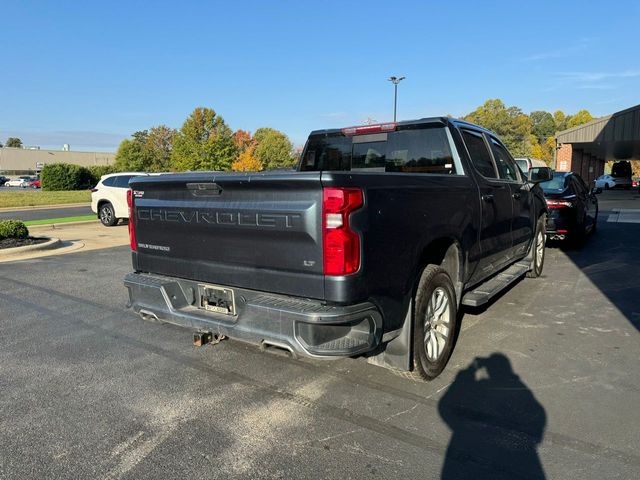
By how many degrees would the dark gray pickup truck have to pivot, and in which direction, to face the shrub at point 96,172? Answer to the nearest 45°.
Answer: approximately 90° to its left

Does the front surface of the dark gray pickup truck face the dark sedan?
yes

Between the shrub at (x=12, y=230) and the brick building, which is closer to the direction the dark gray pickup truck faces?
the brick building

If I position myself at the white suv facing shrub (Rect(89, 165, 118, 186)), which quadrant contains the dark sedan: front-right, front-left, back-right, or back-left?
back-right

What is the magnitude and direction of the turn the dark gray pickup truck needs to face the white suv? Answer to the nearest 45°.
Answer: approximately 90° to its left

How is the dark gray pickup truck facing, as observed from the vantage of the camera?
facing away from the viewer and to the right of the viewer

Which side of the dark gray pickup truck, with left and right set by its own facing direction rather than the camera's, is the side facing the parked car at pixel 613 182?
front

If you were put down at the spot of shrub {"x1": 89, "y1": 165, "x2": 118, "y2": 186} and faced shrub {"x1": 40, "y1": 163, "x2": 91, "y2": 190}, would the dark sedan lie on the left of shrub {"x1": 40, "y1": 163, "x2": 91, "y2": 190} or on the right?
left

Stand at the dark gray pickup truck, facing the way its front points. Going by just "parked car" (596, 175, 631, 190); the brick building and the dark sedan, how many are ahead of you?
3

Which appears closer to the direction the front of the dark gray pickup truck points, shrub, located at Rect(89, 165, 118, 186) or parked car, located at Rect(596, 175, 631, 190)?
the parked car

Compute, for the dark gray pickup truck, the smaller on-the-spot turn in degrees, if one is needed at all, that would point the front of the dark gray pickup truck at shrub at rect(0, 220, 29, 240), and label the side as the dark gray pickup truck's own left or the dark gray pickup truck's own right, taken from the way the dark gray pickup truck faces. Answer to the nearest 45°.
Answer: approximately 90° to the dark gray pickup truck's own left

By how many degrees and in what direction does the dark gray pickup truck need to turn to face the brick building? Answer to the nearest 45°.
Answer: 0° — it already faces it

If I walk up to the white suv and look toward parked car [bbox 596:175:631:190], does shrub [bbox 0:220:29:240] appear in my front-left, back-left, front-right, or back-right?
back-right
